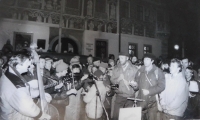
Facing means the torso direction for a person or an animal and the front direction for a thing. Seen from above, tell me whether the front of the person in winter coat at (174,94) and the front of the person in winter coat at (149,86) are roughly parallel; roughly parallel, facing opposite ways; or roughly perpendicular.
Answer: roughly parallel

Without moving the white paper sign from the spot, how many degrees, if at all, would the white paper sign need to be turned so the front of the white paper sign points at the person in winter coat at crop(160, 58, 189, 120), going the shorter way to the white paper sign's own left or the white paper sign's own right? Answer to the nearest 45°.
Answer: approximately 135° to the white paper sign's own left

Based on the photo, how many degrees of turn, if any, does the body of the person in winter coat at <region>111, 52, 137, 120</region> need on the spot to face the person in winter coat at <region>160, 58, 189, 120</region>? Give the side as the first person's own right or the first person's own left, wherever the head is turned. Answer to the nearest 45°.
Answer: approximately 135° to the first person's own left

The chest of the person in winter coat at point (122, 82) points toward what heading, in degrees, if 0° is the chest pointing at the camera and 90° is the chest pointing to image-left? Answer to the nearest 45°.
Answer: approximately 45°

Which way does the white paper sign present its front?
toward the camera

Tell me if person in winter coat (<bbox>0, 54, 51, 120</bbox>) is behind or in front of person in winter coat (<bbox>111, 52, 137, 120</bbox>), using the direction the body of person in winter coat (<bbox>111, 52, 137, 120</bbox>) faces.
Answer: in front
